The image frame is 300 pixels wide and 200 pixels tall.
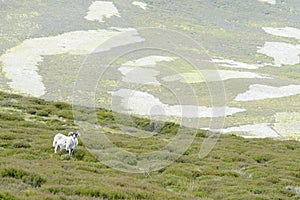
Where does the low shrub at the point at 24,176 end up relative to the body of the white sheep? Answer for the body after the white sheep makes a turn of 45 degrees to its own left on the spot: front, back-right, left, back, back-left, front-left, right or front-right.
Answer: right

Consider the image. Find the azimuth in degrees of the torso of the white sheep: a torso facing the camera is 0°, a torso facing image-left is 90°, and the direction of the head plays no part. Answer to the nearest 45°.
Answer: approximately 315°

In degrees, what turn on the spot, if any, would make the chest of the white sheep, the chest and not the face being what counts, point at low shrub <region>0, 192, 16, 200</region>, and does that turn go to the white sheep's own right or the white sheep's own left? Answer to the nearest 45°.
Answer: approximately 45° to the white sheep's own right
